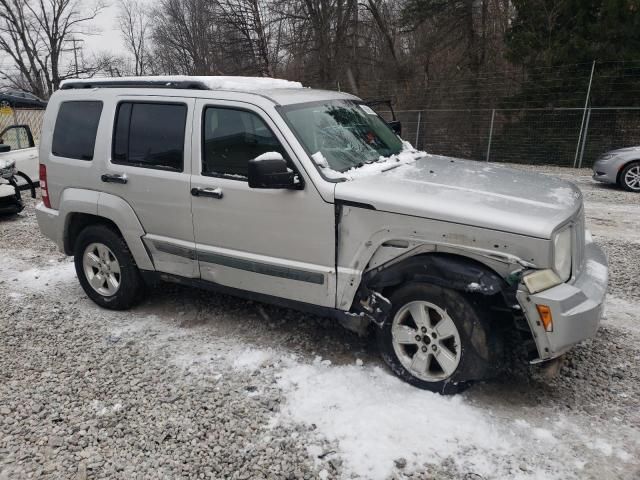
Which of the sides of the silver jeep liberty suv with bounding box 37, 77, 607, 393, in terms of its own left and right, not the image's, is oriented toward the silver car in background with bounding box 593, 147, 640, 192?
left

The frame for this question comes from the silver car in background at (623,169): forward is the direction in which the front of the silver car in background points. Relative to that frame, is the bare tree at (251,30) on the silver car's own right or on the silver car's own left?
on the silver car's own right

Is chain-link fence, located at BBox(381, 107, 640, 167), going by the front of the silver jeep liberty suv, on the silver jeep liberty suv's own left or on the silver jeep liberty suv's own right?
on the silver jeep liberty suv's own left

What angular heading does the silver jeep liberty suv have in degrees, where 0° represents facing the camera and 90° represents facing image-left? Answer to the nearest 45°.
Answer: approximately 315°

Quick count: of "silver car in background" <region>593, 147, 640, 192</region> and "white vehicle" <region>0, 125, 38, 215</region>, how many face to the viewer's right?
0

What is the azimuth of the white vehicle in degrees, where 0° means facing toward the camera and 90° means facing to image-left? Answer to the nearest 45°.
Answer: approximately 45°

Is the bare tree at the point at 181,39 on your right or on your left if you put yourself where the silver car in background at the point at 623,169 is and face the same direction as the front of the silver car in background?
on your right

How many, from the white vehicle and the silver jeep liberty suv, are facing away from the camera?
0

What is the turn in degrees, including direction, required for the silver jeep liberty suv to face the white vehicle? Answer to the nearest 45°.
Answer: approximately 180°

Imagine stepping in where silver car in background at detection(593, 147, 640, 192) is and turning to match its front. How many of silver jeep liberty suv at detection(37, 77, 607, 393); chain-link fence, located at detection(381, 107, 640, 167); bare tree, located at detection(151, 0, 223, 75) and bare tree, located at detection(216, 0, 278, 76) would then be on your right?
3

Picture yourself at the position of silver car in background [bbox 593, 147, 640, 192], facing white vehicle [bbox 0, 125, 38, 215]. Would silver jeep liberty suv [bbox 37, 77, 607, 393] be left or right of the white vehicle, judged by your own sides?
left

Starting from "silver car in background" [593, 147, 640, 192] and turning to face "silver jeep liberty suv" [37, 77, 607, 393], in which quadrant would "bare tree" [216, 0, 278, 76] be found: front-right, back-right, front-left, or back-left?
back-right

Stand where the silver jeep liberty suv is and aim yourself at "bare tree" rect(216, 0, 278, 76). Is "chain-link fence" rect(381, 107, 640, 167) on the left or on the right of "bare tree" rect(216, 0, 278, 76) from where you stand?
right

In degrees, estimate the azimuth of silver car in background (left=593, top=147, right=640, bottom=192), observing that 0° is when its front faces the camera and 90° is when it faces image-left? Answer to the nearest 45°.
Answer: approximately 45°

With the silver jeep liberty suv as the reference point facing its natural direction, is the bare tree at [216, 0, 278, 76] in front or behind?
behind
